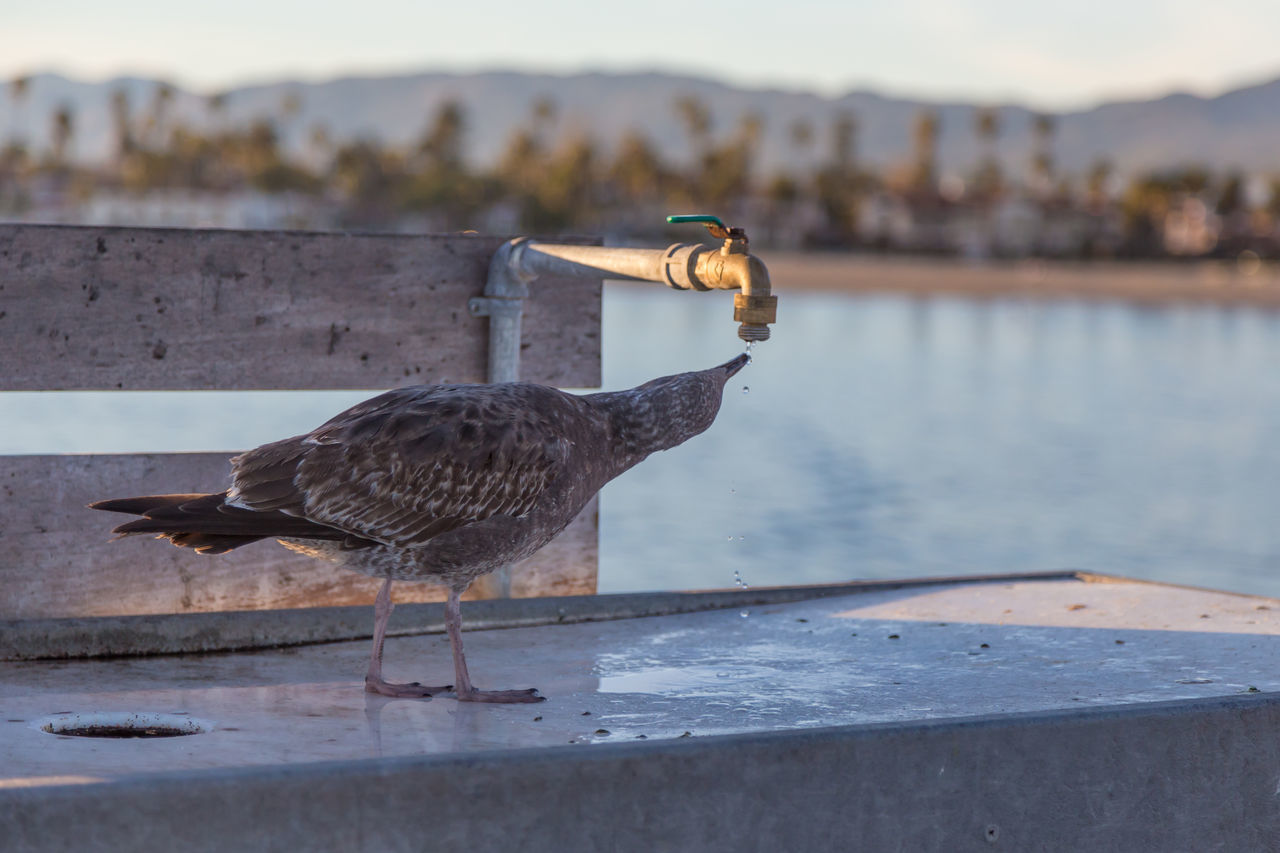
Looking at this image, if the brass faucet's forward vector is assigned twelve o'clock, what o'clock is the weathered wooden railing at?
The weathered wooden railing is roughly at 7 o'clock from the brass faucet.

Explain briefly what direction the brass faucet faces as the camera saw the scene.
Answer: facing to the right of the viewer

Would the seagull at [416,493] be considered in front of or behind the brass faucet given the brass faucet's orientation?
behind

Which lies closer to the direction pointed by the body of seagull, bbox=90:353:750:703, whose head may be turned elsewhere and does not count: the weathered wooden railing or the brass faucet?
the brass faucet

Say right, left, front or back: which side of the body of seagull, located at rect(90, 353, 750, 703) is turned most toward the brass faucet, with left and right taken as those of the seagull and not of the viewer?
front

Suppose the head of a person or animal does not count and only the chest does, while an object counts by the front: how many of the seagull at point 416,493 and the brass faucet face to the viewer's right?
2

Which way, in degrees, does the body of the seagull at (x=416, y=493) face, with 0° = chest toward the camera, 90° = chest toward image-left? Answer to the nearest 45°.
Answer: approximately 270°
